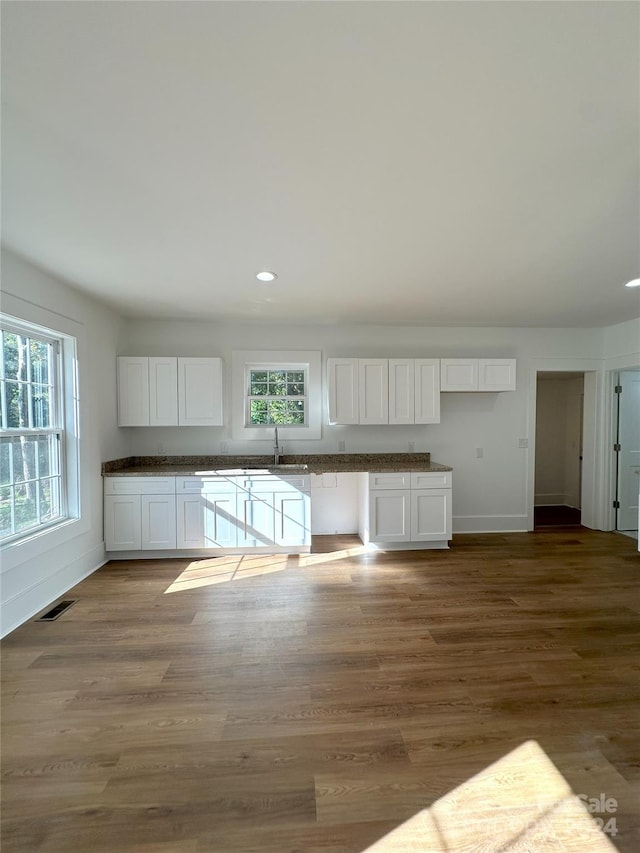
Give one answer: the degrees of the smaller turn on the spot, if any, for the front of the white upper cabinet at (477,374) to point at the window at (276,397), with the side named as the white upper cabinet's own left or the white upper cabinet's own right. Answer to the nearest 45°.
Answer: approximately 90° to the white upper cabinet's own right

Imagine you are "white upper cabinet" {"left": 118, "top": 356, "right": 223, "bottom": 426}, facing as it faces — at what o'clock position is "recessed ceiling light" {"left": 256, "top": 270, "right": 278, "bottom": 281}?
The recessed ceiling light is roughly at 11 o'clock from the white upper cabinet.

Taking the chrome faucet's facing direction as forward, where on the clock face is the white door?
The white door is roughly at 9 o'clock from the chrome faucet.

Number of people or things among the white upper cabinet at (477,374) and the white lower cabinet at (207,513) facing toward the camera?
2

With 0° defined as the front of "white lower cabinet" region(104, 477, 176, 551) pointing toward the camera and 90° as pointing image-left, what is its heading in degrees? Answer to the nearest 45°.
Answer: approximately 0°

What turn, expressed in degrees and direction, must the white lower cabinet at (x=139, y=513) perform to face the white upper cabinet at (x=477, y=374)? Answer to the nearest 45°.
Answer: approximately 90° to its left
